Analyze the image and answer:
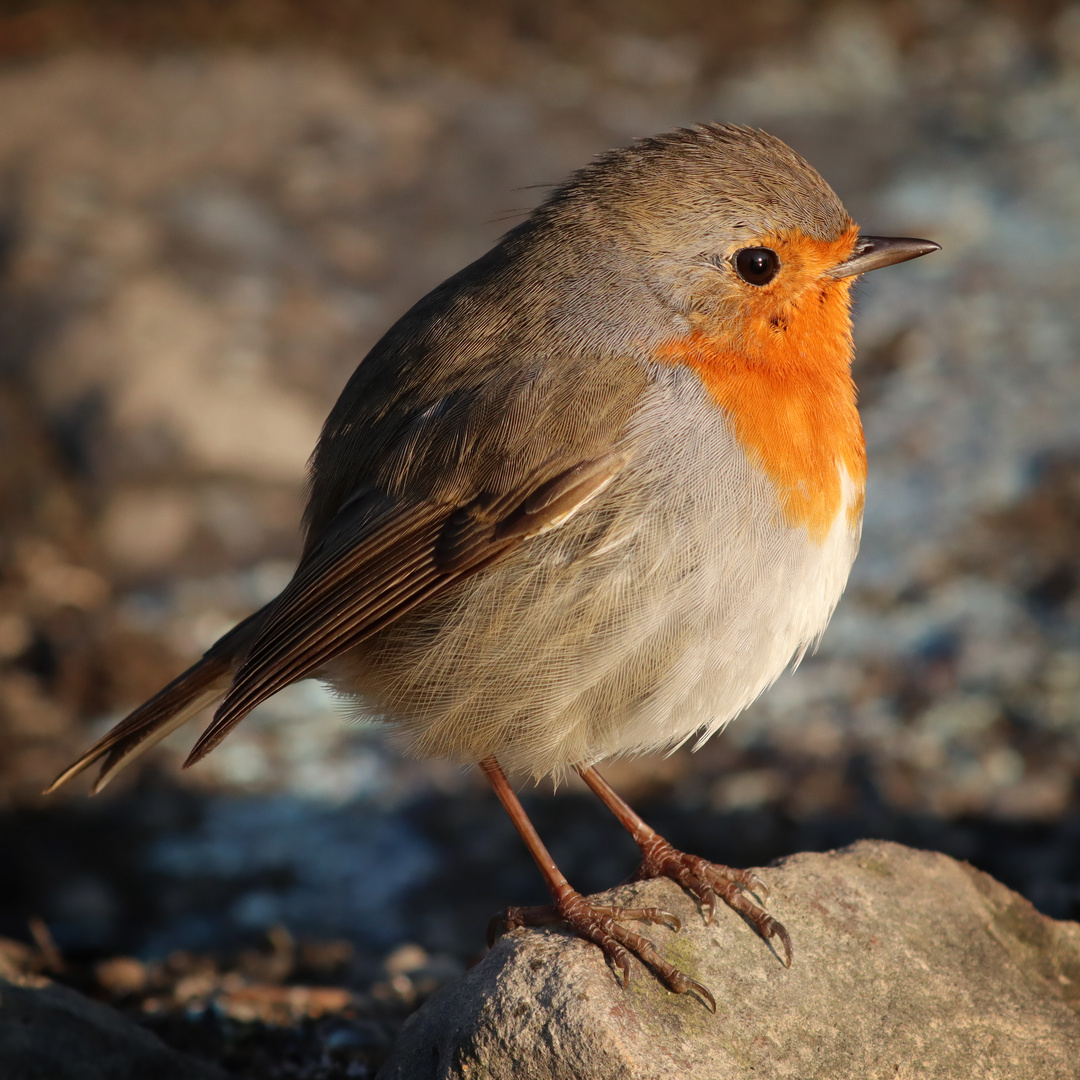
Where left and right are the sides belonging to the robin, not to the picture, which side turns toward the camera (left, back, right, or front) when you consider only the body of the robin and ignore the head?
right
